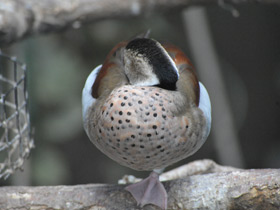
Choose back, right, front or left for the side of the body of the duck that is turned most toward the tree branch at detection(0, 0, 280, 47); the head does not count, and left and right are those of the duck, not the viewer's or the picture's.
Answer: back

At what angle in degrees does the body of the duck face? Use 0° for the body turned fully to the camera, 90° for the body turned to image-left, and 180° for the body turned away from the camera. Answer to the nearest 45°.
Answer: approximately 0°
